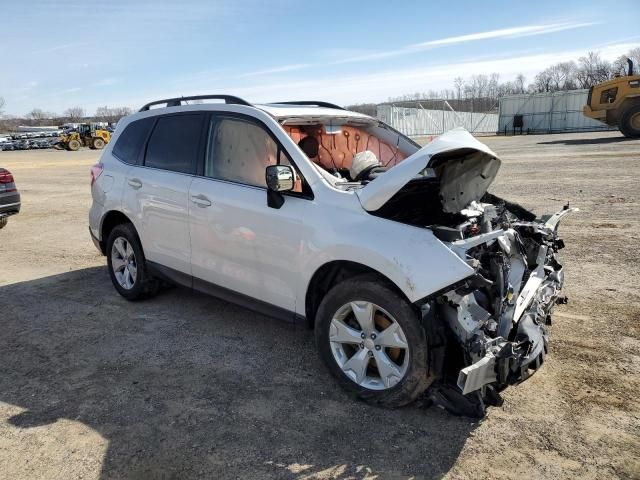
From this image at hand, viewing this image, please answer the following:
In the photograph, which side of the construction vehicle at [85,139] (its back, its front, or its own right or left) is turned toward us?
left

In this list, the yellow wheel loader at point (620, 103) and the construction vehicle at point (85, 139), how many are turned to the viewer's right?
1

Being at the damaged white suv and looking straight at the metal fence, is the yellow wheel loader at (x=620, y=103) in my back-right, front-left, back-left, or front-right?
front-right

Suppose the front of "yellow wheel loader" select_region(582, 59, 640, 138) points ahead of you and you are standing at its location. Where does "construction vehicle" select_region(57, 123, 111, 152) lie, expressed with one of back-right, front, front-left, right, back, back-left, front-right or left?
back

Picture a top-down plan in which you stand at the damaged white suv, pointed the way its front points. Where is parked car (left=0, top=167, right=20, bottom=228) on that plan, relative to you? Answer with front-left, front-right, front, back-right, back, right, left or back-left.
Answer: back

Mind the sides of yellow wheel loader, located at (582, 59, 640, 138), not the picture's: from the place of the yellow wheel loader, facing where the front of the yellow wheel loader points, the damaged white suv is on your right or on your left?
on your right

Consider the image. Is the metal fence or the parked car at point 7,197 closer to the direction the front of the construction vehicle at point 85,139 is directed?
the parked car

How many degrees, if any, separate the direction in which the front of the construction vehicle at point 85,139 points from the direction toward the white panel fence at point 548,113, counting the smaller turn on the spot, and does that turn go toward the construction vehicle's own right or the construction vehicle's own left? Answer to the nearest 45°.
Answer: approximately 135° to the construction vehicle's own left

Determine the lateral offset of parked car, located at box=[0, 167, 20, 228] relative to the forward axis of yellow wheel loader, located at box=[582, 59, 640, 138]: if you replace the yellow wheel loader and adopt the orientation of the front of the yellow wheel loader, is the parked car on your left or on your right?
on your right

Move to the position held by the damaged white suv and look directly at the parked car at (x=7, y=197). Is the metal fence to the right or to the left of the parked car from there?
right

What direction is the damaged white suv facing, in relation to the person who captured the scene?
facing the viewer and to the right of the viewer

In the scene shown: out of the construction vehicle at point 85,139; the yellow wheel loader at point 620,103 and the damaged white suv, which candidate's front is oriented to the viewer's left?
the construction vehicle
